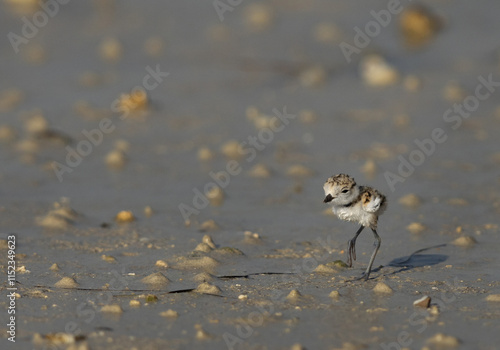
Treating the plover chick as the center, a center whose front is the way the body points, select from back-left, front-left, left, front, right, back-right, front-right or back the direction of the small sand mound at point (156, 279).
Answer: front-right

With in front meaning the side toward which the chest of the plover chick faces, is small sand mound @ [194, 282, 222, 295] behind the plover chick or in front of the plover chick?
in front

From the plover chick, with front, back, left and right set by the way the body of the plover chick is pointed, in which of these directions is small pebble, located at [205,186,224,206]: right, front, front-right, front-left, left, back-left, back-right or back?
right

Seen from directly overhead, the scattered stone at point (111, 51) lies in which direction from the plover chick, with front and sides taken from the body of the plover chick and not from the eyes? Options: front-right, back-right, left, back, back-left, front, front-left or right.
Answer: right

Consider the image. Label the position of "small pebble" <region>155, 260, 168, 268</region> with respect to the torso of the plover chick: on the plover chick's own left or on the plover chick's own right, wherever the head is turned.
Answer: on the plover chick's own right

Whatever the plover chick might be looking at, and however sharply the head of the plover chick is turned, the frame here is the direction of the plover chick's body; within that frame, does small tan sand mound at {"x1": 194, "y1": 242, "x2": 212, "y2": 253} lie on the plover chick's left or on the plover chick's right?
on the plover chick's right

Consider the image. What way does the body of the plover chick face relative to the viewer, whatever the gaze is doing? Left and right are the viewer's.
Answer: facing the viewer and to the left of the viewer

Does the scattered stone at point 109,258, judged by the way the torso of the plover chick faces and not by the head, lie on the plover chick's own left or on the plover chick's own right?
on the plover chick's own right

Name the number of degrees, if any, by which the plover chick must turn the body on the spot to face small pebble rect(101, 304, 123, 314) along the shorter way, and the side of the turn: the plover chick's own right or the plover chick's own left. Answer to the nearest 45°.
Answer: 0° — it already faces it

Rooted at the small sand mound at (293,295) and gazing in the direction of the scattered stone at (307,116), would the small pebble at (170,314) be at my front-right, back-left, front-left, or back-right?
back-left

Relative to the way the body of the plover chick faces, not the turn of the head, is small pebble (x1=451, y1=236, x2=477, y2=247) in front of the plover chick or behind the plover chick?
behind
